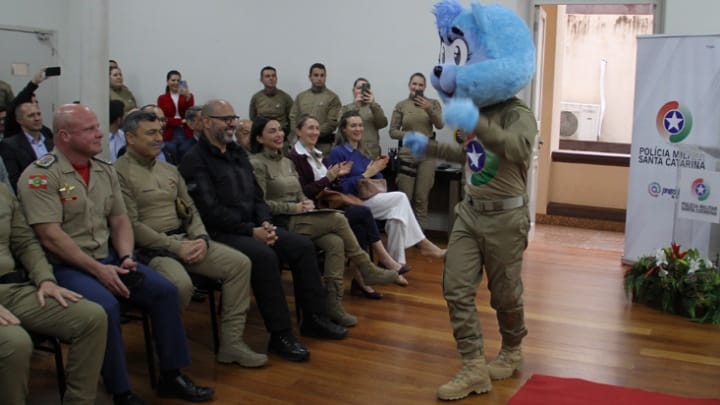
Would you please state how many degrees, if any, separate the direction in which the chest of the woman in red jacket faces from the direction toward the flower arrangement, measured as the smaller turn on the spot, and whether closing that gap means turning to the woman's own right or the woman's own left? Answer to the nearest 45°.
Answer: approximately 45° to the woman's own left

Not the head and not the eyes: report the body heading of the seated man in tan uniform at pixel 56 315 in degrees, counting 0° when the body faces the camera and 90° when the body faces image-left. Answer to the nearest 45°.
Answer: approximately 315°

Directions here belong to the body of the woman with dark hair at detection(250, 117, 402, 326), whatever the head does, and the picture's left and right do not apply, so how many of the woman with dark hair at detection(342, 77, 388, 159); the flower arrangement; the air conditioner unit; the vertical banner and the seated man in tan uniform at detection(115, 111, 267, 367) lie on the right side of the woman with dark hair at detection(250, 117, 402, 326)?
1

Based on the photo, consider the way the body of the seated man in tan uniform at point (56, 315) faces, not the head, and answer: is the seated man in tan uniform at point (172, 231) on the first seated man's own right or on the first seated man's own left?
on the first seated man's own left

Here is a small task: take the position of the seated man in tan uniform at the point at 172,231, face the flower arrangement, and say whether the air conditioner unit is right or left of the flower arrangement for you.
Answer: left

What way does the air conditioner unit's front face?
toward the camera

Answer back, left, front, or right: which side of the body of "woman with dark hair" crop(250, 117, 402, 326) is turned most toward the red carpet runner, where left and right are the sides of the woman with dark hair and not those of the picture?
front

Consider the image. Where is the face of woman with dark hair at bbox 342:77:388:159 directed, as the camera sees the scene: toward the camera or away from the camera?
toward the camera

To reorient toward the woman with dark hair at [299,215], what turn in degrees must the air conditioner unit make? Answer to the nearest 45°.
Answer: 0° — it already faces them

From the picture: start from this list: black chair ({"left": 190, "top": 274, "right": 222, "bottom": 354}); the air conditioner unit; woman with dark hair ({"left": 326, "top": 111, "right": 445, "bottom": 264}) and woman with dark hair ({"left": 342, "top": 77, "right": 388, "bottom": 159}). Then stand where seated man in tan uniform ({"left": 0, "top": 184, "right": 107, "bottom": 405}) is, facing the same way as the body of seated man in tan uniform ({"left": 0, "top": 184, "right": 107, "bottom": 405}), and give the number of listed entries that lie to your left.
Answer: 4

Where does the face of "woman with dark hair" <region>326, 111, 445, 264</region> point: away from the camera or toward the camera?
toward the camera

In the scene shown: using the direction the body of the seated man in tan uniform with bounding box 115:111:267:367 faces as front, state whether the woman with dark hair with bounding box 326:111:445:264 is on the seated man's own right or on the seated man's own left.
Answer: on the seated man's own left

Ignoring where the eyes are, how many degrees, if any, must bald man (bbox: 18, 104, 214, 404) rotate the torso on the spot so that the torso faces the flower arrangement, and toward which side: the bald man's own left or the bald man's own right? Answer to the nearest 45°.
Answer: approximately 45° to the bald man's own left

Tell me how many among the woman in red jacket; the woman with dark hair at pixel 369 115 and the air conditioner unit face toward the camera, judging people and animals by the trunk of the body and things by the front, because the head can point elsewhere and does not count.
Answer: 3

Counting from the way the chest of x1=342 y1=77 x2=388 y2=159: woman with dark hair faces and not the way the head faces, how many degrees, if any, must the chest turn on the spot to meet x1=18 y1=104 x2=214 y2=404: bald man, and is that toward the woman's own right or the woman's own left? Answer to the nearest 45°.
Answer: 0° — they already face them
